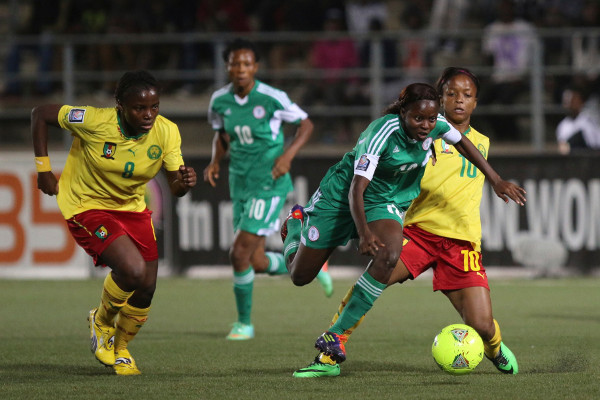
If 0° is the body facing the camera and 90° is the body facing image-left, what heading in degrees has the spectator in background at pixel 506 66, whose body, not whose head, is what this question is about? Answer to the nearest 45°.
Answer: approximately 0°

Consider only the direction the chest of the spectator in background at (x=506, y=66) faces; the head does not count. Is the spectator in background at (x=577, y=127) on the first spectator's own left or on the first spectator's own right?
on the first spectator's own left

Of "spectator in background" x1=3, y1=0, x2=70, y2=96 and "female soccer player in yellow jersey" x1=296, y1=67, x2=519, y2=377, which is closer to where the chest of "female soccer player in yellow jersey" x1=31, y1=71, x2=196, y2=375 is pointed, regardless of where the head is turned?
the female soccer player in yellow jersey

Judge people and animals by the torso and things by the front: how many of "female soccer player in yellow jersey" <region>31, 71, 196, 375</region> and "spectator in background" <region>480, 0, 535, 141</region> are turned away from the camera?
0

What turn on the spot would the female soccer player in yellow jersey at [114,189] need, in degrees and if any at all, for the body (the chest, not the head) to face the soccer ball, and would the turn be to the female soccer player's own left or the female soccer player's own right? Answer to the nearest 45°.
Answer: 0° — they already face it

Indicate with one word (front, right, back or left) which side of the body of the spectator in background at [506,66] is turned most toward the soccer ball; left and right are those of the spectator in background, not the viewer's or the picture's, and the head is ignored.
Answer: front

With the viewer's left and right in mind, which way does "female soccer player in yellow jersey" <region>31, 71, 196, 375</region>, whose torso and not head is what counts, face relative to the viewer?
facing the viewer and to the right of the viewer

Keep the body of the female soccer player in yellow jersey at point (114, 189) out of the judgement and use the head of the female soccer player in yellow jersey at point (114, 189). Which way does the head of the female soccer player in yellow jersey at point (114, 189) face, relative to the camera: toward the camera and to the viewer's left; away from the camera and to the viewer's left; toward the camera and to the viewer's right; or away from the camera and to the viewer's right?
toward the camera and to the viewer's right

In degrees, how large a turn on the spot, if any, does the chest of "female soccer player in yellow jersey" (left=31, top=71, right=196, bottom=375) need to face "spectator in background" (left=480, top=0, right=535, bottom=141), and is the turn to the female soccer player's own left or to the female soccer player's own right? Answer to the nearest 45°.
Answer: approximately 90° to the female soccer player's own left

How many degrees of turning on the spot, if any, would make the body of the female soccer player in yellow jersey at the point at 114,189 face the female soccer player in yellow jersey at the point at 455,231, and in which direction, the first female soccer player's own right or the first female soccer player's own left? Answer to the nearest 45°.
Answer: approximately 45° to the first female soccer player's own left

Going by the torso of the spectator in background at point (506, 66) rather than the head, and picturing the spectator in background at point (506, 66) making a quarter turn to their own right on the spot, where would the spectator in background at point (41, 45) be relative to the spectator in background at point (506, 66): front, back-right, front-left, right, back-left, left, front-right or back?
front

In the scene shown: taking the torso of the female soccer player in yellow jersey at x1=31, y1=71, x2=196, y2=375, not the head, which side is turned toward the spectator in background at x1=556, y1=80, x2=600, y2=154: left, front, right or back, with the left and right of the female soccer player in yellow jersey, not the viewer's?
left

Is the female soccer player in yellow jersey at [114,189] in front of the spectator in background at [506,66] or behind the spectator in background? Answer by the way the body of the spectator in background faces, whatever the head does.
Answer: in front
